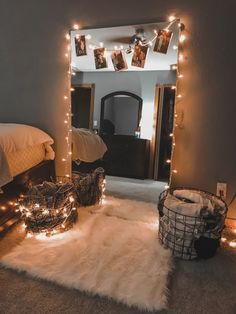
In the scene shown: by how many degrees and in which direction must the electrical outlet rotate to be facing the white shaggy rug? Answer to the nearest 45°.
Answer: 0° — it already faces it

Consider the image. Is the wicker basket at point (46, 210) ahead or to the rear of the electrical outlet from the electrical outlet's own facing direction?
ahead

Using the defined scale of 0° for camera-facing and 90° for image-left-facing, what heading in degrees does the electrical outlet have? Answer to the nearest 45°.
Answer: approximately 45°

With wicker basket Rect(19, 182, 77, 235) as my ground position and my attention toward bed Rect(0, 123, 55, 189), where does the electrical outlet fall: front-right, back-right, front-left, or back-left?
back-right

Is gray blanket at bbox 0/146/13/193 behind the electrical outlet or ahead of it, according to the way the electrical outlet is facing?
ahead

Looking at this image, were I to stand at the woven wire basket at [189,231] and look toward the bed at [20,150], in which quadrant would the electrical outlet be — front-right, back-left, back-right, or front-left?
back-right

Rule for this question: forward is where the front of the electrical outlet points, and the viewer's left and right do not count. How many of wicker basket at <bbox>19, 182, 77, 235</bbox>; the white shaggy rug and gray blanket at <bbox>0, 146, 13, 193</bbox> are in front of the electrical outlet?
3

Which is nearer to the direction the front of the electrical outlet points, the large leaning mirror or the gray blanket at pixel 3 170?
the gray blanket

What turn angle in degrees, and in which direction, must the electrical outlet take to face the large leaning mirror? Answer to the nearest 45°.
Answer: approximately 45° to its right

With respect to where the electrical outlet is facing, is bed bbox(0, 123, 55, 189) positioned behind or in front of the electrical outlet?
in front
